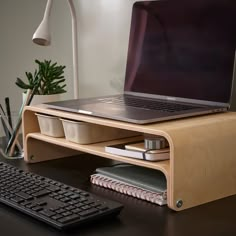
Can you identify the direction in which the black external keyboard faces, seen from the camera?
facing the viewer and to the left of the viewer

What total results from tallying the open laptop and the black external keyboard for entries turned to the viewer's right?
0

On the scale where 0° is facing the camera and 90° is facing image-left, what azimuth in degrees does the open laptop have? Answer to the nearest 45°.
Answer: approximately 45°
